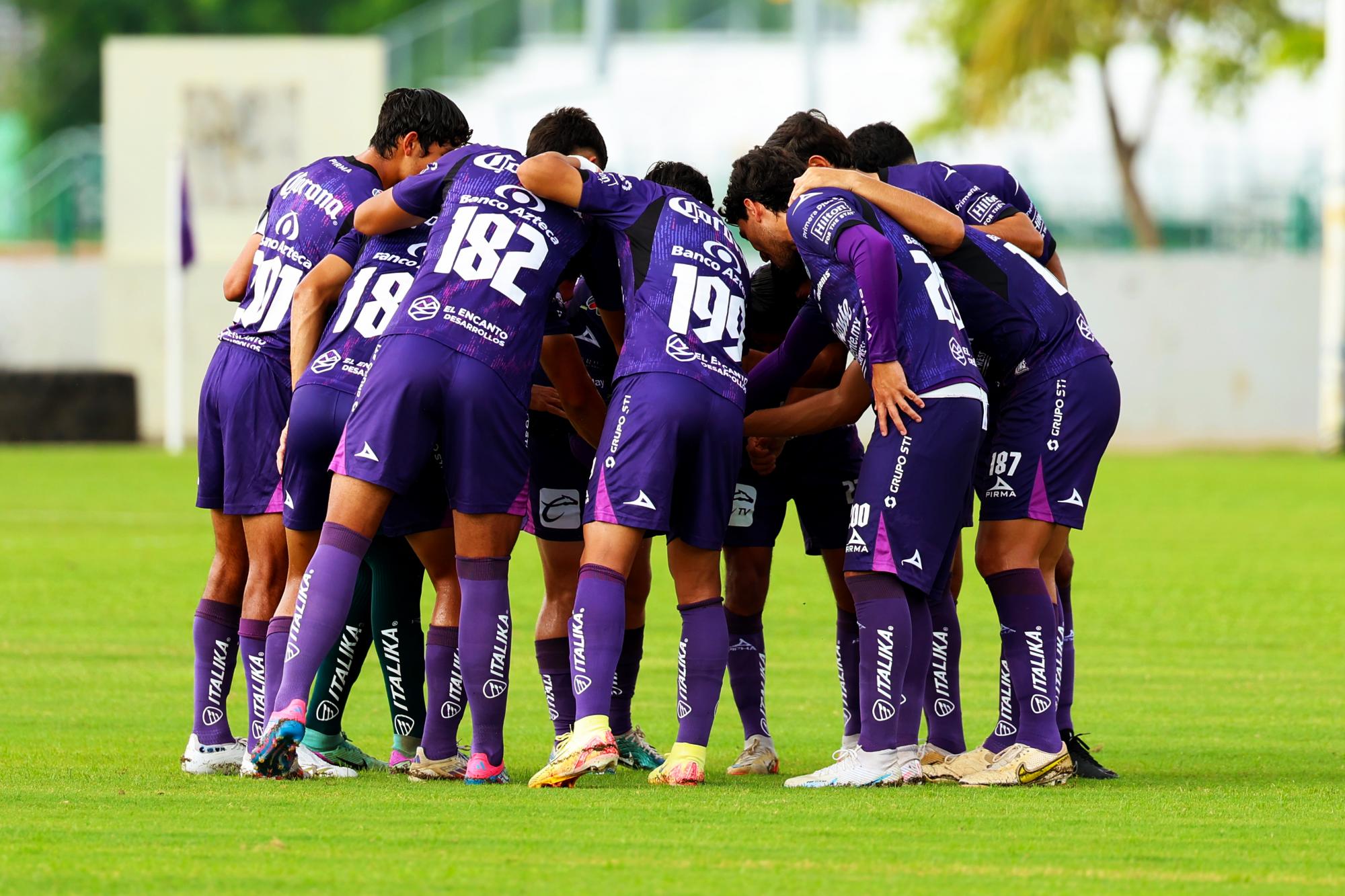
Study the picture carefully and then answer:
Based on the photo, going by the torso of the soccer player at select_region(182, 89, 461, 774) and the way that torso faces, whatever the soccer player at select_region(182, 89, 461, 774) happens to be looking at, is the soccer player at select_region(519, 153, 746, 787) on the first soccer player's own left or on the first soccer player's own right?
on the first soccer player's own right

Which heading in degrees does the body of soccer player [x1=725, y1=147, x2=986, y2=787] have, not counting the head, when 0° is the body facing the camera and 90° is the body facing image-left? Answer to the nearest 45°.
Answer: approximately 90°

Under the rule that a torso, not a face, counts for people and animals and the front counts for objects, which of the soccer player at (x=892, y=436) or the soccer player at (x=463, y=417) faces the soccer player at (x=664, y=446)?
the soccer player at (x=892, y=436)

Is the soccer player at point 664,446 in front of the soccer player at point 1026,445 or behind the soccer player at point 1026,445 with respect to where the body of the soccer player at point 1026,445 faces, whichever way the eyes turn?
in front

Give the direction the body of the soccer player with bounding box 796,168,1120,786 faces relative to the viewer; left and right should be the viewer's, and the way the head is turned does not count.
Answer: facing to the left of the viewer

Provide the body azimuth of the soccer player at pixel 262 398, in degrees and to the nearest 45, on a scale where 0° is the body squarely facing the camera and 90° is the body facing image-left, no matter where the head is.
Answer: approximately 225°

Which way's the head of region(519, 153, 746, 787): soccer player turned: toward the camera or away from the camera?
away from the camera

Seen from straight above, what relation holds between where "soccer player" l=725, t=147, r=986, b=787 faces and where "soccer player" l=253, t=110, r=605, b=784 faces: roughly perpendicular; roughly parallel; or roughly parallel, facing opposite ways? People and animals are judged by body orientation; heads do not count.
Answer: roughly perpendicular

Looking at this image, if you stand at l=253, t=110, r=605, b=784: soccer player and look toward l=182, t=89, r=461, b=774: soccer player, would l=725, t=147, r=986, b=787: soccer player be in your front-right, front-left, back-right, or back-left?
back-right

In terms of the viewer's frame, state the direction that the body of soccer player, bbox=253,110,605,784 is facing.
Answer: away from the camera

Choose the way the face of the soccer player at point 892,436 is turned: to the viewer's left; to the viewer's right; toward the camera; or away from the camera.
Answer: to the viewer's left
